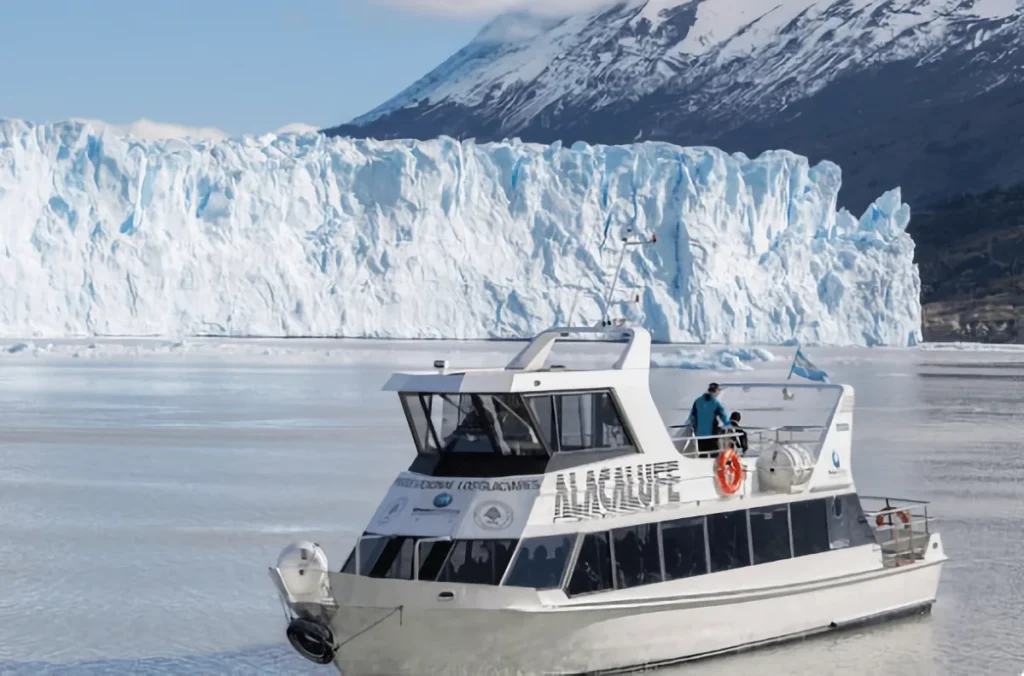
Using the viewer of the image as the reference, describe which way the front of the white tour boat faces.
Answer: facing the viewer and to the left of the viewer

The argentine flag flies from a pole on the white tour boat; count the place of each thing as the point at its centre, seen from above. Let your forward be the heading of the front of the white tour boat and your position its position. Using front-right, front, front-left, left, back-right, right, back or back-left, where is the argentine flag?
back
